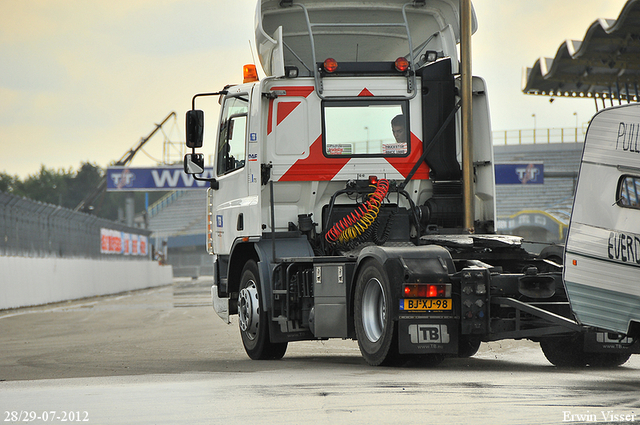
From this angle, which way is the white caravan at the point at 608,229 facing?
to the viewer's left

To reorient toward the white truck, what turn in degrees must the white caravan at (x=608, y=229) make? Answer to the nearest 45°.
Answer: approximately 45° to its right

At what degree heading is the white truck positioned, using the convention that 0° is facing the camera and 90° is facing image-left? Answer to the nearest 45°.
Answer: approximately 135°

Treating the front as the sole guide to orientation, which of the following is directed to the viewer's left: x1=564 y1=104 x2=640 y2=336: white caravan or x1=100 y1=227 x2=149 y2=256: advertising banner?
the white caravan

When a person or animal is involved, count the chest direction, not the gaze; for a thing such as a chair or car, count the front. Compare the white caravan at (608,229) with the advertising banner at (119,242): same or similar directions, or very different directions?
very different directions

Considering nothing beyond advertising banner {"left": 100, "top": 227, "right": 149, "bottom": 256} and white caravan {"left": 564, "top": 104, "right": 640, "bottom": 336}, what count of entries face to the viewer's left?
1

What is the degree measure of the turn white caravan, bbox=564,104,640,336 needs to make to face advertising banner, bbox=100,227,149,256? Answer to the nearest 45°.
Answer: approximately 45° to its right

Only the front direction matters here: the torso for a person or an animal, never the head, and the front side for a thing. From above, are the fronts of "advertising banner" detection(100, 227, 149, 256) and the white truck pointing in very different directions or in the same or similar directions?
very different directions

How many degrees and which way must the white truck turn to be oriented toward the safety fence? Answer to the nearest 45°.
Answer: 0° — it already faces it
